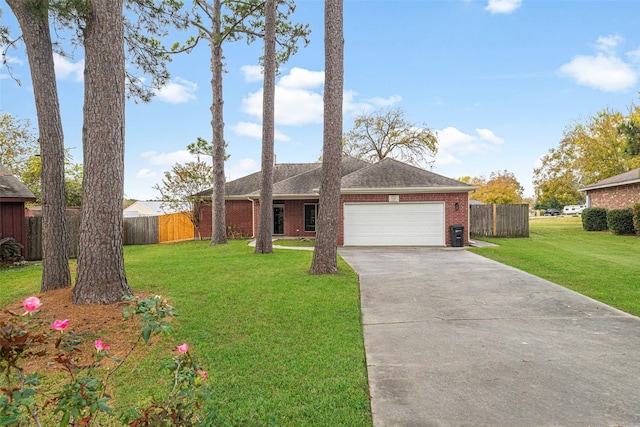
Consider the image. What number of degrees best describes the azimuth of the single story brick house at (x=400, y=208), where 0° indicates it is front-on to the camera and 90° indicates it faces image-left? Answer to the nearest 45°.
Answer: approximately 0°

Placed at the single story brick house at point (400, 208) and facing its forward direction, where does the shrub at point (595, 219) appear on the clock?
The shrub is roughly at 8 o'clock from the single story brick house.

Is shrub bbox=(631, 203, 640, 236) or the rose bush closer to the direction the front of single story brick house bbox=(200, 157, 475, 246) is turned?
the rose bush

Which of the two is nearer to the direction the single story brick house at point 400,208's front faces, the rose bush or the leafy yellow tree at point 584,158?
the rose bush

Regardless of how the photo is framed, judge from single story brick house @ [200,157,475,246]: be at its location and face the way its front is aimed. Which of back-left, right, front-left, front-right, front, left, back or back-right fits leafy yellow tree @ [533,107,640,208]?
back-left

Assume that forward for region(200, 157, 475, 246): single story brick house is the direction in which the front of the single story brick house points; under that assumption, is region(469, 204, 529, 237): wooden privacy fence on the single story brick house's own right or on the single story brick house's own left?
on the single story brick house's own left

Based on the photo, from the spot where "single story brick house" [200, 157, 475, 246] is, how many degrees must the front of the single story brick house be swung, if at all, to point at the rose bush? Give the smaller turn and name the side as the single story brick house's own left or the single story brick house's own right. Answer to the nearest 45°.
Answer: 0° — it already faces it

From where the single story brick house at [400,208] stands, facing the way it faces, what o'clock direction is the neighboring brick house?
The neighboring brick house is roughly at 8 o'clock from the single story brick house.

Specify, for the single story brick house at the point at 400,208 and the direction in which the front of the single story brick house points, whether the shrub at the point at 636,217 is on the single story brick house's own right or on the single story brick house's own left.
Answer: on the single story brick house's own left

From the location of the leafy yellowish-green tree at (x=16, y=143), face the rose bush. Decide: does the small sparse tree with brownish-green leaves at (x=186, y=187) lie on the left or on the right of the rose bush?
left
